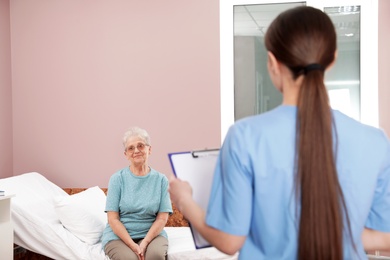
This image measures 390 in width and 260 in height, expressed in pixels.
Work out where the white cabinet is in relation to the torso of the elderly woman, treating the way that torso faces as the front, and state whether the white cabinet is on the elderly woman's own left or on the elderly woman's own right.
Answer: on the elderly woman's own right

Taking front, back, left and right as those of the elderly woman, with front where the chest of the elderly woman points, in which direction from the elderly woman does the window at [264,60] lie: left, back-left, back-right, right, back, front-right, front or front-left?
back-left

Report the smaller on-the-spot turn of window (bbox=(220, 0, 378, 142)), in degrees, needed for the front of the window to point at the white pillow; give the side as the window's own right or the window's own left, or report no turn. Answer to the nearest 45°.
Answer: approximately 45° to the window's own right

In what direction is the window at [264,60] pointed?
toward the camera

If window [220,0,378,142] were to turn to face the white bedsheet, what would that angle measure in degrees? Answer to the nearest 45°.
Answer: approximately 45° to its right

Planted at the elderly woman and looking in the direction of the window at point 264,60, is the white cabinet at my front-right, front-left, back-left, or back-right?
back-left

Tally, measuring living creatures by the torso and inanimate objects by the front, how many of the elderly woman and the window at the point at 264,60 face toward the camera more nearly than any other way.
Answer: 2

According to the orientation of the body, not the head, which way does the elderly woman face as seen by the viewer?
toward the camera
